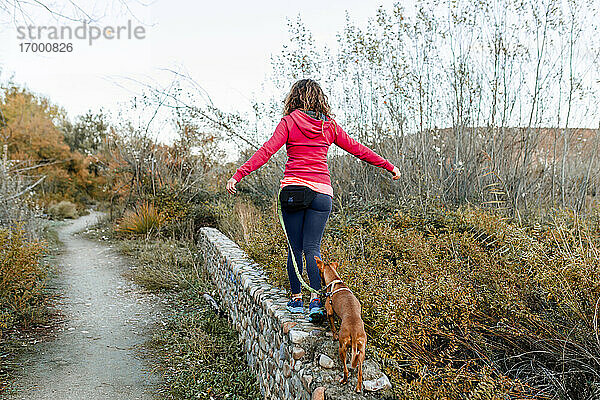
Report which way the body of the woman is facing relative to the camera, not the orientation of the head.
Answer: away from the camera

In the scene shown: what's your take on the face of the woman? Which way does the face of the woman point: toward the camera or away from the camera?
away from the camera

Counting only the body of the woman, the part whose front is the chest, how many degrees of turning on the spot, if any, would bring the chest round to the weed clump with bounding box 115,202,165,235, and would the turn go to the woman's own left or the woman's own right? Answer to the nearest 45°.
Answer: approximately 45° to the woman's own left

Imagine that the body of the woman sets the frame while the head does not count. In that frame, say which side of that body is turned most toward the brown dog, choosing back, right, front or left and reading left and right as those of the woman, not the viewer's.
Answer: back

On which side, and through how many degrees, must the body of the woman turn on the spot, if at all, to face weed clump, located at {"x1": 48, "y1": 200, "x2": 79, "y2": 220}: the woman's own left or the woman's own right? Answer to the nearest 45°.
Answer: approximately 45° to the woman's own left
